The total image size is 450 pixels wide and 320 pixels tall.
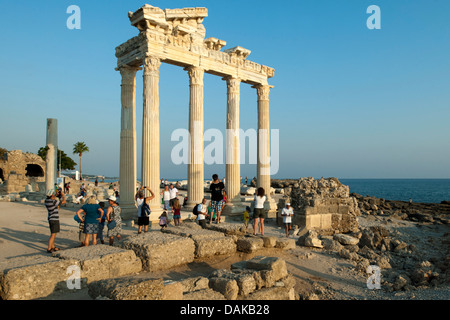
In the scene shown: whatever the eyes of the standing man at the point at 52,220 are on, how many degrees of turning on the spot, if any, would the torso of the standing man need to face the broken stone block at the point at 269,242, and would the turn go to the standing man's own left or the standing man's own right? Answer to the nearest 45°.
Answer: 0° — they already face it

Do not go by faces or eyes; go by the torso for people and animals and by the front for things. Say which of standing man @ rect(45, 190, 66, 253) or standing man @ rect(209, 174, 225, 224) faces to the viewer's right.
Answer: standing man @ rect(45, 190, 66, 253)

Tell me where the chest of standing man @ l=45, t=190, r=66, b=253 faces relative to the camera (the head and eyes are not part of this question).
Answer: to the viewer's right

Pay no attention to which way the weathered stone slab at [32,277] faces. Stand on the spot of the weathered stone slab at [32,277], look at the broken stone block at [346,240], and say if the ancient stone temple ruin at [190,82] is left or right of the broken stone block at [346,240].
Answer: left

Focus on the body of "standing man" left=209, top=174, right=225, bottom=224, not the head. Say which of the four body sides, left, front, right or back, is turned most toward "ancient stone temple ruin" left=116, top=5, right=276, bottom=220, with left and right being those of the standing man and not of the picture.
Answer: back

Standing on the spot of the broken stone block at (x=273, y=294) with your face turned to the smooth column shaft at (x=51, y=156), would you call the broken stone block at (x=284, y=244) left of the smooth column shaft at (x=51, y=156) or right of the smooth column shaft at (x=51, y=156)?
right

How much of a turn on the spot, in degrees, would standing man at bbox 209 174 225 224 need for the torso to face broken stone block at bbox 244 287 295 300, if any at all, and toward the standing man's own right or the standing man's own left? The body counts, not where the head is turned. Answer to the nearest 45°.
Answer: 0° — they already face it

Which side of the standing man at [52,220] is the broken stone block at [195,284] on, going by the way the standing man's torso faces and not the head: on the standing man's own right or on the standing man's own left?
on the standing man's own right

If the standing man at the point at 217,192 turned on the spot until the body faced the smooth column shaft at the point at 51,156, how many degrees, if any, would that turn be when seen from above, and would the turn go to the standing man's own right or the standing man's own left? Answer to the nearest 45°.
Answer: approximately 135° to the standing man's own right

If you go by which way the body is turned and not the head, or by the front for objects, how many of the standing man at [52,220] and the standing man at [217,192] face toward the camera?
1

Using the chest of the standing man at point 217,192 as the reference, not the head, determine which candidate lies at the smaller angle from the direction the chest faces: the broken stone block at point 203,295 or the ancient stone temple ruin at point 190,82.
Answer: the broken stone block

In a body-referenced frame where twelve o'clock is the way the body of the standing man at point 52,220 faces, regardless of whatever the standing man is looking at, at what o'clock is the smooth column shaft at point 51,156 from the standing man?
The smooth column shaft is roughly at 9 o'clock from the standing man.
